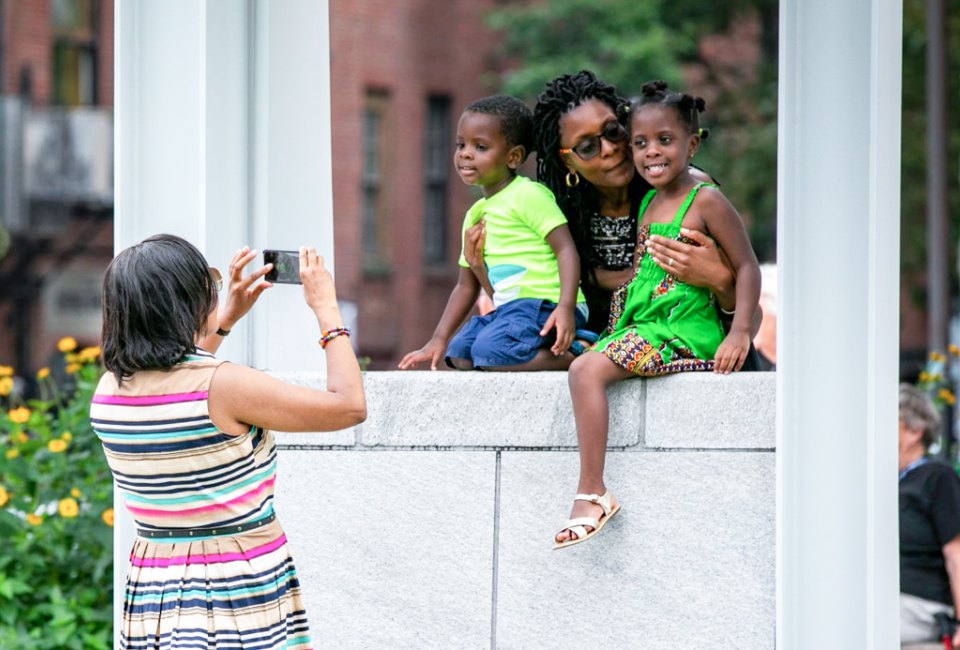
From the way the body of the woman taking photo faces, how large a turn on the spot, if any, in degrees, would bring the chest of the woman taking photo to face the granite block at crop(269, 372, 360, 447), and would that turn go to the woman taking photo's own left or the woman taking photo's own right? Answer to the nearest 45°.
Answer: approximately 45° to the woman taking photo's own left

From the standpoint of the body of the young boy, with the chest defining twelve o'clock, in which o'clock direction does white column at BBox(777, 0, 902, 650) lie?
The white column is roughly at 9 o'clock from the young boy.

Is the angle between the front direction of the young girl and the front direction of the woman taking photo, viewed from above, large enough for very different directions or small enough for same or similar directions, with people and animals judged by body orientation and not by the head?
very different directions

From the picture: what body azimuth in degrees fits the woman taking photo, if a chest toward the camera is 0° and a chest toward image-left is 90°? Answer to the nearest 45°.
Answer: approximately 225°

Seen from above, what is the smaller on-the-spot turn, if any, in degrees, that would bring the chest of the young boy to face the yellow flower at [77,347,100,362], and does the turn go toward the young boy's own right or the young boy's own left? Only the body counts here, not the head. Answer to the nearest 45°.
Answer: approximately 90° to the young boy's own right

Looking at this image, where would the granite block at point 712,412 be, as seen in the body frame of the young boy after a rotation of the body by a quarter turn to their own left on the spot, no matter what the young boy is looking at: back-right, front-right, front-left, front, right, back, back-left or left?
front

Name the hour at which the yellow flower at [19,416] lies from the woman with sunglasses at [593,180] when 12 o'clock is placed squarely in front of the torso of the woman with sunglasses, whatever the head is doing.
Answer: The yellow flower is roughly at 4 o'clock from the woman with sunglasses.

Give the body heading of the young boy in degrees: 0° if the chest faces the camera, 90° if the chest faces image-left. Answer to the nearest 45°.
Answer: approximately 45°

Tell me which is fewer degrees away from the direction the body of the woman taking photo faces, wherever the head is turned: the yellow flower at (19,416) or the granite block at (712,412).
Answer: the granite block

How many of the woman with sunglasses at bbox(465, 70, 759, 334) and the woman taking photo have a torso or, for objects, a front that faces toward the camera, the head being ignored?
1

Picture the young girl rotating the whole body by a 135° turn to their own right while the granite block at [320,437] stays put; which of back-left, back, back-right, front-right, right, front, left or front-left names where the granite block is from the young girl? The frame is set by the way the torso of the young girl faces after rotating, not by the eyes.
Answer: left

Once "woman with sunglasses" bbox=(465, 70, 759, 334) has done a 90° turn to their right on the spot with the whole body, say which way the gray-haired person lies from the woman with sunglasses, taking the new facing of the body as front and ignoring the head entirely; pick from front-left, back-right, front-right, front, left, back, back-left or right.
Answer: back-right

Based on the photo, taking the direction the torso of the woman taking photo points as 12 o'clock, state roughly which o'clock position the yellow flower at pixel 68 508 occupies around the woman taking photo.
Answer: The yellow flower is roughly at 10 o'clock from the woman taking photo.
